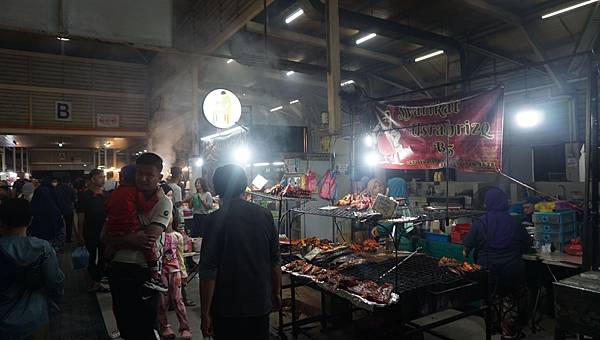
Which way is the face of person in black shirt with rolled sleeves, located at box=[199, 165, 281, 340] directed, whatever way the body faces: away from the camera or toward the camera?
away from the camera

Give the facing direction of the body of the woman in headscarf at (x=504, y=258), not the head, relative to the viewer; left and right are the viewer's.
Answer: facing away from the viewer and to the left of the viewer

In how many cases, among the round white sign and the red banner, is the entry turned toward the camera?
2

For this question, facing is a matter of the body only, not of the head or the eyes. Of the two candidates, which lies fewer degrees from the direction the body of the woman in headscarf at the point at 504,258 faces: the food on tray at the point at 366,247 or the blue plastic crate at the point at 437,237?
the blue plastic crate

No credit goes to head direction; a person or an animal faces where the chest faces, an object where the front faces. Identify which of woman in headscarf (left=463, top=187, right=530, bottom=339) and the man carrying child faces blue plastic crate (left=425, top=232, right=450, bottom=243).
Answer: the woman in headscarf

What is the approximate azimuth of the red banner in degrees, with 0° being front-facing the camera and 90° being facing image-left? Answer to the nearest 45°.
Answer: approximately 0°

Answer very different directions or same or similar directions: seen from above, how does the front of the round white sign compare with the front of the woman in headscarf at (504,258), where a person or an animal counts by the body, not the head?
very different directions
